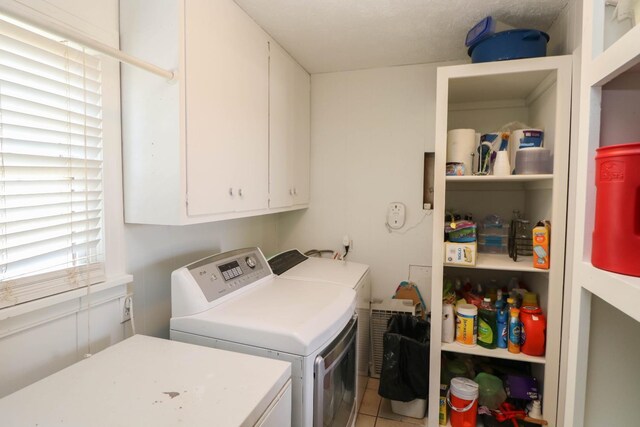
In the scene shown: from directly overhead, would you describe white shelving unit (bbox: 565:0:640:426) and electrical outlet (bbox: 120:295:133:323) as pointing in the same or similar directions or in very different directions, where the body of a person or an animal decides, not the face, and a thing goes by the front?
very different directions

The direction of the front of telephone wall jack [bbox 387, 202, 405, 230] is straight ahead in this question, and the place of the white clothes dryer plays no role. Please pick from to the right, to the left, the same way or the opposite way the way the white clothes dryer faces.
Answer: to the left

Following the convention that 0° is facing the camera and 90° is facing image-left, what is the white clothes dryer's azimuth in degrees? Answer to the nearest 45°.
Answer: approximately 315°

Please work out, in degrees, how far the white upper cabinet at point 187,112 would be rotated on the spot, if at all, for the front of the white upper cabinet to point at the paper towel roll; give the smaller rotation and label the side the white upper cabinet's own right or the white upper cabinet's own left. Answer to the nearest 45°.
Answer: approximately 45° to the white upper cabinet's own left

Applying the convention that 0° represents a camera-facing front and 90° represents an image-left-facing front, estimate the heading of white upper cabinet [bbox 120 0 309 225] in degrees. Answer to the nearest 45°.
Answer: approximately 315°

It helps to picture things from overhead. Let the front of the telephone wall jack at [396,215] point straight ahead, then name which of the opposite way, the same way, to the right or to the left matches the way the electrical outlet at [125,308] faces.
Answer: to the left

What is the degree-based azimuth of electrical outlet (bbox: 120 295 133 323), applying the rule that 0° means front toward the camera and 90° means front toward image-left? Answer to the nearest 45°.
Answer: approximately 315°

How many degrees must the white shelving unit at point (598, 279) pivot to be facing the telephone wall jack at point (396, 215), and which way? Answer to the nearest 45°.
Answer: approximately 90° to its right
